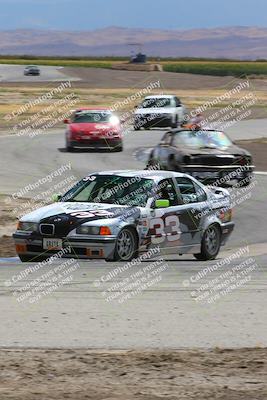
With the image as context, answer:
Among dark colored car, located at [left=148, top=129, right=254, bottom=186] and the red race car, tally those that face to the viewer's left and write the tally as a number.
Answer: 0

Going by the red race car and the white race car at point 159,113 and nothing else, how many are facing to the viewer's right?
0

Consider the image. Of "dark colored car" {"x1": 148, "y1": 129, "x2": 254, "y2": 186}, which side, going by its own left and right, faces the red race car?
back

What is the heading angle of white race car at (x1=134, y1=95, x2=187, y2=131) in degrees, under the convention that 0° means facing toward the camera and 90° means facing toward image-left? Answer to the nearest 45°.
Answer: approximately 45°

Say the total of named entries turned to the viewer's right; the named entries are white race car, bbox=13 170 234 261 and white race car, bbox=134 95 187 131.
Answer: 0

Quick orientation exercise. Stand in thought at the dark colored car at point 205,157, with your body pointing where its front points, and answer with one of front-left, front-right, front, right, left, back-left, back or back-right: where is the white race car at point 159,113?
back-left

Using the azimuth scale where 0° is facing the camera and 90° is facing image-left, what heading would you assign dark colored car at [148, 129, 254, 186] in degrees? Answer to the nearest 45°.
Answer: approximately 315°

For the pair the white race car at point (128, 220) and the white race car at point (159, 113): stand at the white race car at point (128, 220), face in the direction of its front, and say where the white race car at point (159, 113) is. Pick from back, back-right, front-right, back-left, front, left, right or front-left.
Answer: back-right

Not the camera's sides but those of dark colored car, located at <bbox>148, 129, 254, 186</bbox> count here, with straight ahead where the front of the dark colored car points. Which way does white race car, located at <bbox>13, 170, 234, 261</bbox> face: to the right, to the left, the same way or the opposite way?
to the right

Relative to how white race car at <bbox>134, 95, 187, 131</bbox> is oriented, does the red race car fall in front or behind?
in front

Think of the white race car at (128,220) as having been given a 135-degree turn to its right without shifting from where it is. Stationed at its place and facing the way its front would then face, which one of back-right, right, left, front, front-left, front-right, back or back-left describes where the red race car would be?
front

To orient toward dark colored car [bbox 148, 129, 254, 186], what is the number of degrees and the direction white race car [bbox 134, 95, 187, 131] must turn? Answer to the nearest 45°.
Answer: approximately 45° to its left

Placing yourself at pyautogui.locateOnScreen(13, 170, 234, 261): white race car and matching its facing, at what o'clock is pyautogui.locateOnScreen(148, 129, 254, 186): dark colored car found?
The dark colored car is roughly at 5 o'clock from the white race car.
